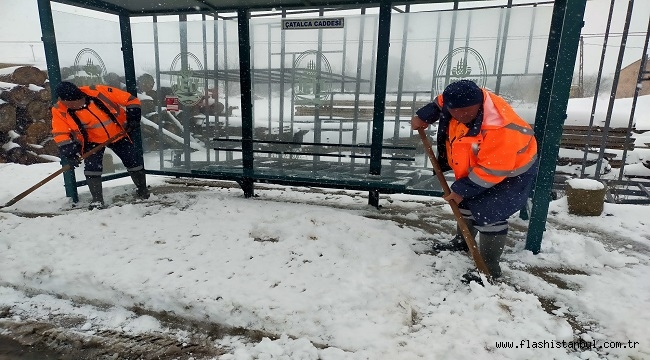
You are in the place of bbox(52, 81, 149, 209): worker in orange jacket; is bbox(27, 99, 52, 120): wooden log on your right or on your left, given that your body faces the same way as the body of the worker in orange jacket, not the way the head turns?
on your right

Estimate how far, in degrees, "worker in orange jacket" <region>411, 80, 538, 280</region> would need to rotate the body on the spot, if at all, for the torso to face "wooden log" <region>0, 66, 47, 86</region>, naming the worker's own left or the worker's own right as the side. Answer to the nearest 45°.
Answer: approximately 45° to the worker's own right

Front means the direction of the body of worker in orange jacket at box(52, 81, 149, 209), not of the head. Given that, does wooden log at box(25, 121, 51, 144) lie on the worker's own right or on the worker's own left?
on the worker's own right

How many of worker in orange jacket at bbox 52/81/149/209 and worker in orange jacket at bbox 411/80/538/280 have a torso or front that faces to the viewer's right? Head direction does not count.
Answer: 0

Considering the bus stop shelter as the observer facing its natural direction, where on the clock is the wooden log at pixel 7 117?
The wooden log is roughly at 4 o'clock from the bus stop shelter.

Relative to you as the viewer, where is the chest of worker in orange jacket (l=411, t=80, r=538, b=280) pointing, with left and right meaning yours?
facing the viewer and to the left of the viewer

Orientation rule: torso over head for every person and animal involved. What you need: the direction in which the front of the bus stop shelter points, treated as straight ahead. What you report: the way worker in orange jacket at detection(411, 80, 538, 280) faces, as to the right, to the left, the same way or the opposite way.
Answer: to the right

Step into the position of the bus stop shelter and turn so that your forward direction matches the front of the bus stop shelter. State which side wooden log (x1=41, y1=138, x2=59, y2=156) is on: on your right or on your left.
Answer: on your right

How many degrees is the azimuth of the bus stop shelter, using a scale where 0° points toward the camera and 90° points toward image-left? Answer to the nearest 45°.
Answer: approximately 0°

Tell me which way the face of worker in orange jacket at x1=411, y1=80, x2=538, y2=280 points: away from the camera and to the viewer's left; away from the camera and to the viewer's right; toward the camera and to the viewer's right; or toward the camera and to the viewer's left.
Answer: toward the camera and to the viewer's left
